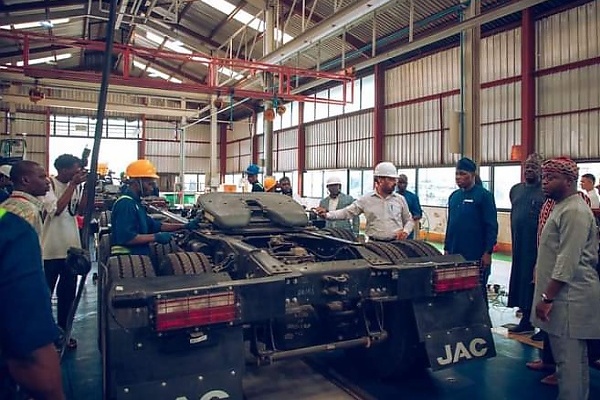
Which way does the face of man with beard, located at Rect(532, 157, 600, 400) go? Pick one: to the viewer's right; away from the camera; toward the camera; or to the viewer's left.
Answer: to the viewer's left

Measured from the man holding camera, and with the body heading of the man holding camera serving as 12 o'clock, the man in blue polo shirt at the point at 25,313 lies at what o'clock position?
The man in blue polo shirt is roughly at 3 o'clock from the man holding camera.

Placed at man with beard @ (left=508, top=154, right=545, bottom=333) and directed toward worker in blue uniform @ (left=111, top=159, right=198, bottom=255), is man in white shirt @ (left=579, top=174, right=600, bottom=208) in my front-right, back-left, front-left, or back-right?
back-right

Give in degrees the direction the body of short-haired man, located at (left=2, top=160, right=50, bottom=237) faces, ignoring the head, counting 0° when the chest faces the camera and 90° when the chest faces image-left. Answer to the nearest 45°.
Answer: approximately 270°

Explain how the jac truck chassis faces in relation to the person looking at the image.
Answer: facing away from the viewer and to the left of the viewer

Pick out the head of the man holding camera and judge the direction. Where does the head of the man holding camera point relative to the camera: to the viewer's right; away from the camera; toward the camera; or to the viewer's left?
to the viewer's right

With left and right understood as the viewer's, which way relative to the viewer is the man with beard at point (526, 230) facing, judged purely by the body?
facing the viewer and to the left of the viewer

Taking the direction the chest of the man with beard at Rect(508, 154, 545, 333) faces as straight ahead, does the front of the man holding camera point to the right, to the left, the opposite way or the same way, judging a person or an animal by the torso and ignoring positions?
the opposite way

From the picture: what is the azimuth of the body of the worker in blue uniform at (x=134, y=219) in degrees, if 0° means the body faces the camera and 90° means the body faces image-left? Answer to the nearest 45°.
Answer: approximately 270°

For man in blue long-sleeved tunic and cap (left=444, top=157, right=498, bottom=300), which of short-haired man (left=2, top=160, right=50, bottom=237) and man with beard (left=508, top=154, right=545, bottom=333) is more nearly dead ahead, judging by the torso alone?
the short-haired man

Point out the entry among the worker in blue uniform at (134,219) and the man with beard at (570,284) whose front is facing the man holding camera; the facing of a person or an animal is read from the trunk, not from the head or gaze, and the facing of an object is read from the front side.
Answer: the man with beard

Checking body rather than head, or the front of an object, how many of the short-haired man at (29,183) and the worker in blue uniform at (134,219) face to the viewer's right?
2

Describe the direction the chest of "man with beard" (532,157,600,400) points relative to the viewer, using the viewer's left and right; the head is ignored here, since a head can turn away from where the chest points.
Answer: facing to the left of the viewer

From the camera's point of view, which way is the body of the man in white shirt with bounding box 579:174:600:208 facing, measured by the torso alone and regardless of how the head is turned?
to the viewer's left

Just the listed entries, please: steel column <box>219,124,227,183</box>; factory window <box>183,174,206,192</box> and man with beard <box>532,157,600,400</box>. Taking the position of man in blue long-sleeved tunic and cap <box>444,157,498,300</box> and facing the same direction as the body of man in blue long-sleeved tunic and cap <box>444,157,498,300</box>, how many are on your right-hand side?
2
